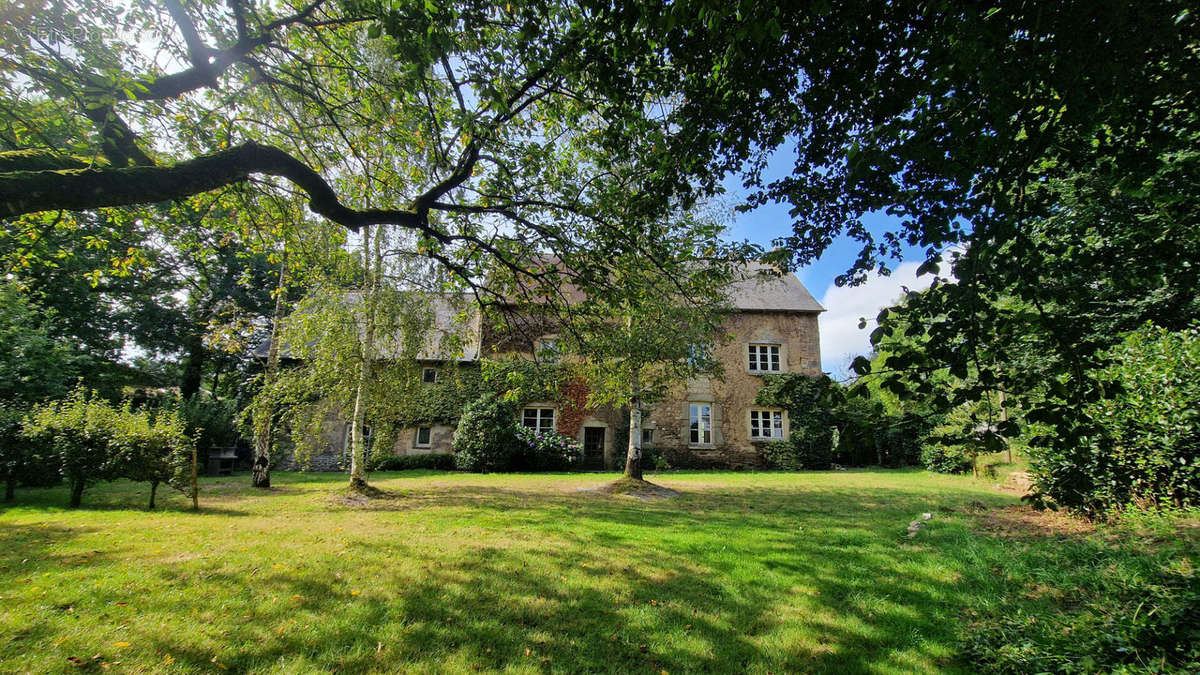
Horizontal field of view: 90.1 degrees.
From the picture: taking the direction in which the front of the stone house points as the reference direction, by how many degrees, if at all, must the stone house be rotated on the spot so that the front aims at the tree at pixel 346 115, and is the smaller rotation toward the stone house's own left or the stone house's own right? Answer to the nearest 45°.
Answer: approximately 45° to the stone house's own right

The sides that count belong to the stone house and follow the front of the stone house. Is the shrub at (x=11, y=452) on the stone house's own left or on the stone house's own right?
on the stone house's own right

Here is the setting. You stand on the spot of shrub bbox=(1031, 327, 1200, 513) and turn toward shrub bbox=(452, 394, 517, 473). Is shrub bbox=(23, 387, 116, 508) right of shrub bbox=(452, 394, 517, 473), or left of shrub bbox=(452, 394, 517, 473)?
left

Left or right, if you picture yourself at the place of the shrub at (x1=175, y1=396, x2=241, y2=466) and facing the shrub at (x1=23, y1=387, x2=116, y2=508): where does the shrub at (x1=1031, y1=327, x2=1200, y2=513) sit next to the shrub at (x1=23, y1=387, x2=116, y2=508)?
left

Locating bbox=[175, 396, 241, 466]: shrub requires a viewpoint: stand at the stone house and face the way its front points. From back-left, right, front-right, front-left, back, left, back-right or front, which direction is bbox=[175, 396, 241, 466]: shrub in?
right

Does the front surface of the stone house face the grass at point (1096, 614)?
yes

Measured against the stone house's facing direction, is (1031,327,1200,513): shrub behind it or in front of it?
in front

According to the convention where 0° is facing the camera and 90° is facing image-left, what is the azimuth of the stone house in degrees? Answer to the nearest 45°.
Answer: approximately 0°

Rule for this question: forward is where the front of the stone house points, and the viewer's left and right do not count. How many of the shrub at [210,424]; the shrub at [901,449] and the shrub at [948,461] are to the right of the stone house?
1

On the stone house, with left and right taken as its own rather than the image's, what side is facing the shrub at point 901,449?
left

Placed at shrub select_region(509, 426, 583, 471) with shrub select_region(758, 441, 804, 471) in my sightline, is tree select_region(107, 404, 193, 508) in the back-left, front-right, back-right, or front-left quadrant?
back-right
